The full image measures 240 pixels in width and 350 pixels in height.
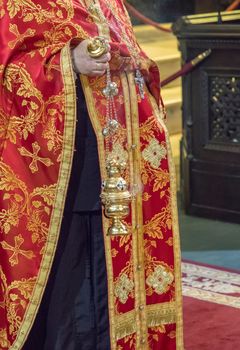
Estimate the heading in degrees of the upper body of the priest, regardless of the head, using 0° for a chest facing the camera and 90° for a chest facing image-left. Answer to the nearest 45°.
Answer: approximately 315°

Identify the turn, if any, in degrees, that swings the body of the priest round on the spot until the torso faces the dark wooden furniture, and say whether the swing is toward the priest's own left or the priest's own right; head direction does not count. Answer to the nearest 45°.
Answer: approximately 135° to the priest's own left
